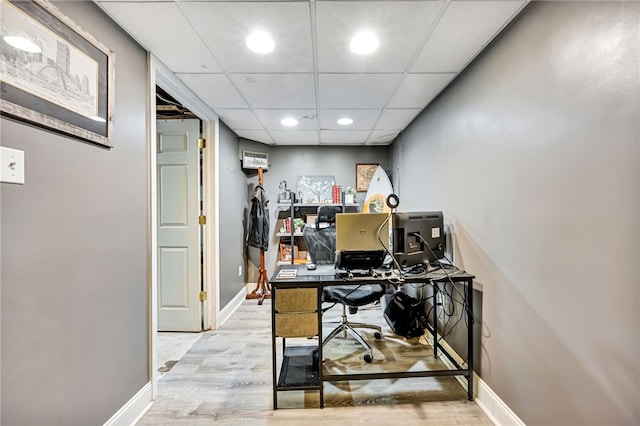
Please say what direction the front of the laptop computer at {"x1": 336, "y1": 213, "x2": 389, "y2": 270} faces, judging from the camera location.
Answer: facing away from the viewer

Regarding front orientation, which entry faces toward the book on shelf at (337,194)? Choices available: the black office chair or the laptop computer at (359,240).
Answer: the laptop computer

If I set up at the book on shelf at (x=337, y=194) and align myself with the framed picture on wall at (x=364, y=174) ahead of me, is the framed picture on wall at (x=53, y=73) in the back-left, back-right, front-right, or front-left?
back-right

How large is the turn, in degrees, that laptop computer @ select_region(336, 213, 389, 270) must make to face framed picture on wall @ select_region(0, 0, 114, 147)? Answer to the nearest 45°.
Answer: approximately 135° to its left

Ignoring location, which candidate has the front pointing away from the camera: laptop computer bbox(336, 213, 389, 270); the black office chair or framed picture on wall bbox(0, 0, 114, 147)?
the laptop computer

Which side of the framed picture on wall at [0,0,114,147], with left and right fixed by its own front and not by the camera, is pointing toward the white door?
left

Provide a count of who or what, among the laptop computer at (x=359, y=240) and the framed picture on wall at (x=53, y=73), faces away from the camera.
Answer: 1

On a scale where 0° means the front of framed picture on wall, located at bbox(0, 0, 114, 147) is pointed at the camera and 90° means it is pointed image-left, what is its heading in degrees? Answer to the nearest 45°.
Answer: approximately 315°
